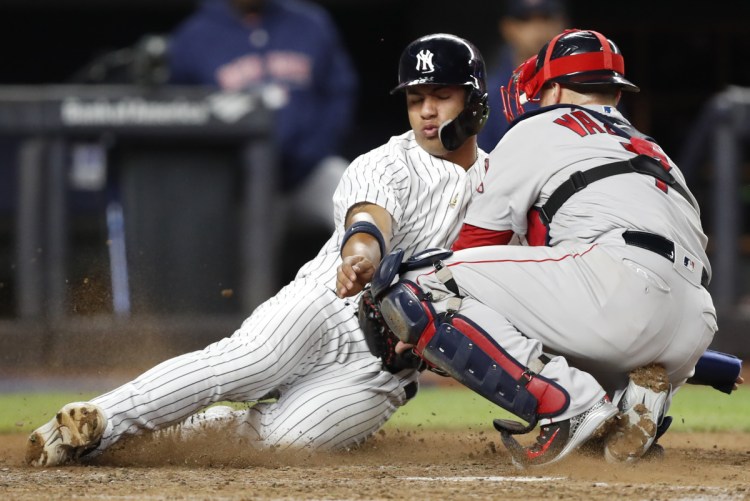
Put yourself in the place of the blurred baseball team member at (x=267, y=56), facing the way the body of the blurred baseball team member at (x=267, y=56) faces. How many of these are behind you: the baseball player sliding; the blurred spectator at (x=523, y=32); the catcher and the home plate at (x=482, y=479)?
0

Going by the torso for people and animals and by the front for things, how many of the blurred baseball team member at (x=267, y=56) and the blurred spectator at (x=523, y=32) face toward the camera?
2

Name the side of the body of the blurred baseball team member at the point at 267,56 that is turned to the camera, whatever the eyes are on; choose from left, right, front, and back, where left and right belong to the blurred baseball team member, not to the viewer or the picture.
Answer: front

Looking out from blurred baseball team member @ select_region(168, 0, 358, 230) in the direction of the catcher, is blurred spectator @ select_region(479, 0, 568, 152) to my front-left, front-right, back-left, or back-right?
front-left

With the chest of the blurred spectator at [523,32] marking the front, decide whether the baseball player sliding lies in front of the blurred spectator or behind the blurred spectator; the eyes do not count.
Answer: in front

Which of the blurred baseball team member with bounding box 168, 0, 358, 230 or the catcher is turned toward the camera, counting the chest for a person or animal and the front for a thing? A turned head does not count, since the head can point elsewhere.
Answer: the blurred baseball team member

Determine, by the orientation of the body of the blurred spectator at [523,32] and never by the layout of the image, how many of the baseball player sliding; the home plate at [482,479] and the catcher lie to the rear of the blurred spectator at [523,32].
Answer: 0

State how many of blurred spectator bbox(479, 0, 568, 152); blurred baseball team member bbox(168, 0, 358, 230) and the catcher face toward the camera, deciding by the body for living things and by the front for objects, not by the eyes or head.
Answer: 2

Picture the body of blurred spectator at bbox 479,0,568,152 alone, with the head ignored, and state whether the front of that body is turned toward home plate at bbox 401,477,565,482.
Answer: yes

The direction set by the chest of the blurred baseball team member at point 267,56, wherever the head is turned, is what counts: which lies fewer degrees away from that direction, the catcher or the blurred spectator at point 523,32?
the catcher

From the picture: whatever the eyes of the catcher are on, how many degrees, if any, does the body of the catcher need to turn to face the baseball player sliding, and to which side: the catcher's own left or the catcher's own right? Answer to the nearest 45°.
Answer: approximately 45° to the catcher's own left

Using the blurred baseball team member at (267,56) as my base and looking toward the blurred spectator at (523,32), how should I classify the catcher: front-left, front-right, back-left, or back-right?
front-right

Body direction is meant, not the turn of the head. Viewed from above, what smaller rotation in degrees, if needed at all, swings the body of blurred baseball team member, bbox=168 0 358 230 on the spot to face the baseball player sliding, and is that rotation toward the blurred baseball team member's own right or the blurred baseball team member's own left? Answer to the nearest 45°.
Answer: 0° — they already face them

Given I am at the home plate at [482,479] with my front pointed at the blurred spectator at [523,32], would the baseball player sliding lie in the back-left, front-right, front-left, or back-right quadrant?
front-left

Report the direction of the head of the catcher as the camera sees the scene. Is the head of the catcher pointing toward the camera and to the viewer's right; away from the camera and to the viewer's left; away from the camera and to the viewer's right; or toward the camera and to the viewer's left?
away from the camera and to the viewer's left

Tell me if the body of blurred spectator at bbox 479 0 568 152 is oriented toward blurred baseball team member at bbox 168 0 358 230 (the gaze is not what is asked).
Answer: no

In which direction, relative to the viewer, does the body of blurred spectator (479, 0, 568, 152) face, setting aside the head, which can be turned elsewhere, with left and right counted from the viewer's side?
facing the viewer

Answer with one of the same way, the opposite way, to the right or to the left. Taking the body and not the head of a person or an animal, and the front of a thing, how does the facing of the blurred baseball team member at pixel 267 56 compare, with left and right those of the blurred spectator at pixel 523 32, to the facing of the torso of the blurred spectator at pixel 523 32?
the same way

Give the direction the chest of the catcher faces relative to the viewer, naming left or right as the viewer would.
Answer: facing away from the viewer and to the left of the viewer

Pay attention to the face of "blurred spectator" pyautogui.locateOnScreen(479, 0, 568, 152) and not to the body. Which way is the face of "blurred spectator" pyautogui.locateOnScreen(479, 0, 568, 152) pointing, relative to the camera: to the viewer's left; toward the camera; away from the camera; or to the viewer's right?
toward the camera
